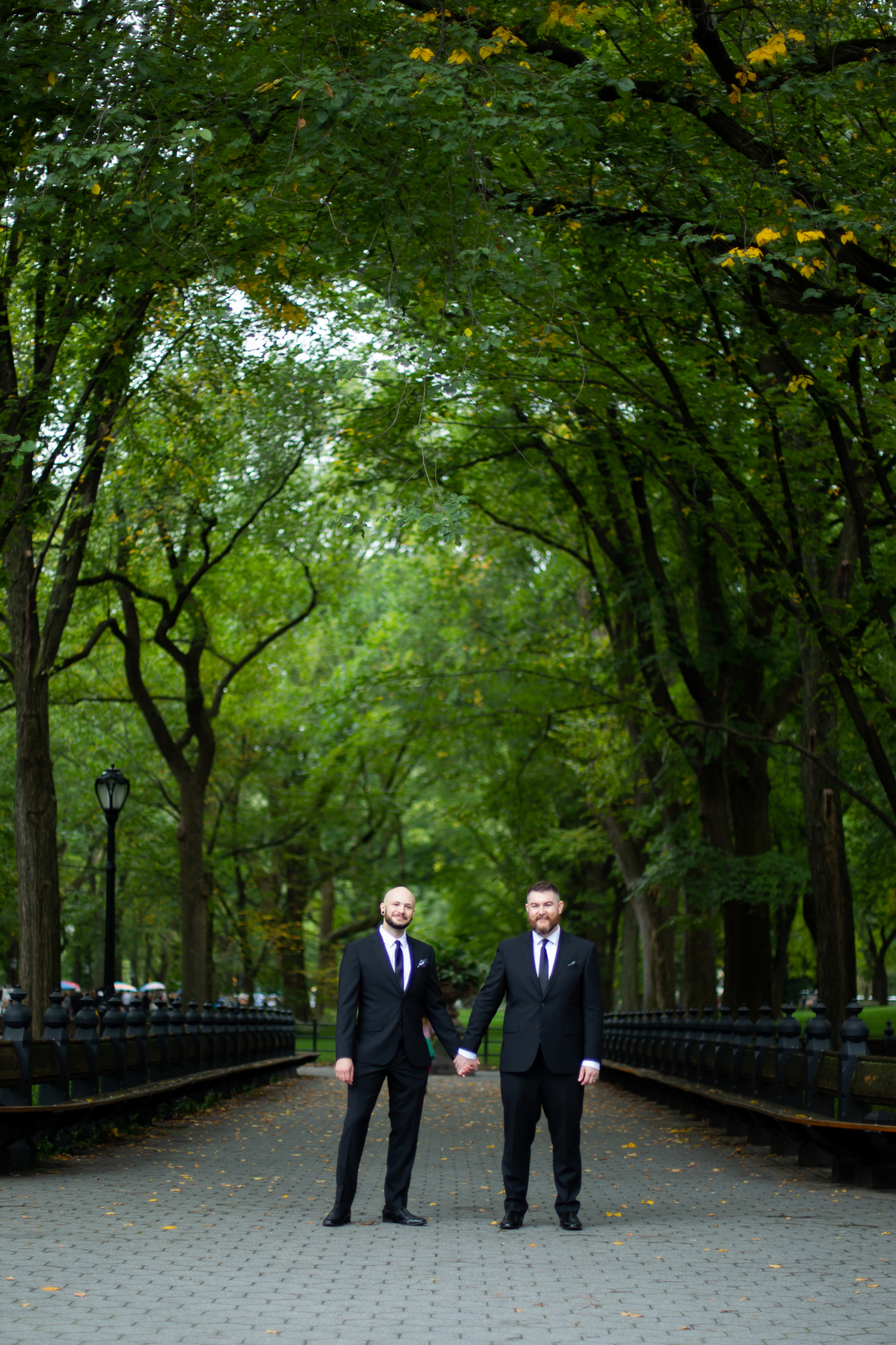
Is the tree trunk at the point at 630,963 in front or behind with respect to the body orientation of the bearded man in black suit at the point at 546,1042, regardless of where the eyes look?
behind

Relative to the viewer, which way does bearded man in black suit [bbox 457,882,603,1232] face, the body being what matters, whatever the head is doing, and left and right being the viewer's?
facing the viewer

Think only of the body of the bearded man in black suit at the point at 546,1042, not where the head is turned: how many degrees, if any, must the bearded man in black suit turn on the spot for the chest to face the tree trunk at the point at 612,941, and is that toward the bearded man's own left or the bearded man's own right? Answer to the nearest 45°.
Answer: approximately 180°

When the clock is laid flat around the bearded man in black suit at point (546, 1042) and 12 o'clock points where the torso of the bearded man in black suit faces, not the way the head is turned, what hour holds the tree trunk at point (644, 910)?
The tree trunk is roughly at 6 o'clock from the bearded man in black suit.

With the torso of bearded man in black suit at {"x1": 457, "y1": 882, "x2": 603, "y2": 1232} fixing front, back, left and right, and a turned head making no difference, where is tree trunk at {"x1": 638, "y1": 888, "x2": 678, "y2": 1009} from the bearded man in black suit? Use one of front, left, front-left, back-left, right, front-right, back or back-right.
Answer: back

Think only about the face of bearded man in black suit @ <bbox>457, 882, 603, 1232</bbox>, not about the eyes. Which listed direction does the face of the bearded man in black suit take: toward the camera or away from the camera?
toward the camera

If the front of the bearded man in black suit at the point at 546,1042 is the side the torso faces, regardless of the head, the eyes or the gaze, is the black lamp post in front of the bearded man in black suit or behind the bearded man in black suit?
behind

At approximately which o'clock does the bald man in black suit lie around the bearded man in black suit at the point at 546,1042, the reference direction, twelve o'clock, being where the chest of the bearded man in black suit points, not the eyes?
The bald man in black suit is roughly at 3 o'clock from the bearded man in black suit.

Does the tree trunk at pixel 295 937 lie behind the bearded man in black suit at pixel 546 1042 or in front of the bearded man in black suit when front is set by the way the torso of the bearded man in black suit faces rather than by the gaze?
behind

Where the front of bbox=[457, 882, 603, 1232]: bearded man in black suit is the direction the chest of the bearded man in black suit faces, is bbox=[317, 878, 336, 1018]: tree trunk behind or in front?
behind

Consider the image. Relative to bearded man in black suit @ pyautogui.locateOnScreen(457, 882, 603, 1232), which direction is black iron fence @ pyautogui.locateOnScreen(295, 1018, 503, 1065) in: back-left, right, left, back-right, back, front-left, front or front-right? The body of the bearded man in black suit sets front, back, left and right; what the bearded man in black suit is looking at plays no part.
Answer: back
